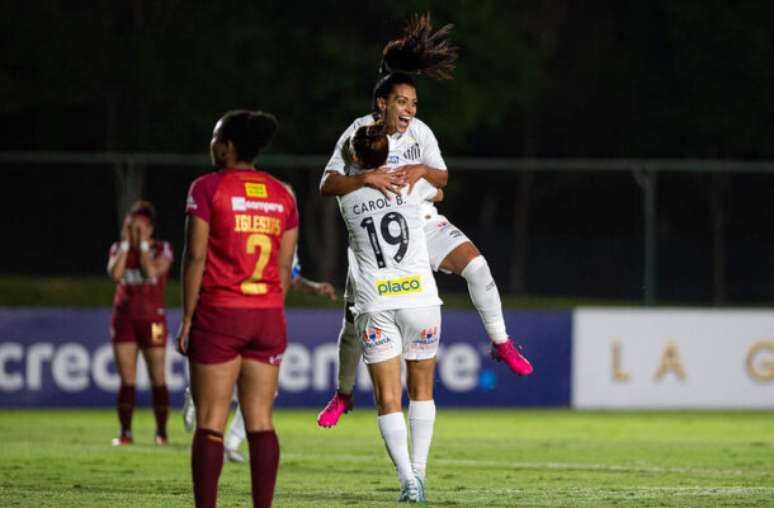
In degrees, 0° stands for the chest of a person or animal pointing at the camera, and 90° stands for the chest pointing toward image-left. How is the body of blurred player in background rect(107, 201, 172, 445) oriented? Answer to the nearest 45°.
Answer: approximately 0°

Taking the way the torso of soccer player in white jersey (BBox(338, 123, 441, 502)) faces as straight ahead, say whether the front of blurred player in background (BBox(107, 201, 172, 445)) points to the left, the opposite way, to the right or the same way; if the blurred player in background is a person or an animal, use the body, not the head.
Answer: the opposite way

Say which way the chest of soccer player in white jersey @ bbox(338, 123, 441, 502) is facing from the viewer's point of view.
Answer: away from the camera

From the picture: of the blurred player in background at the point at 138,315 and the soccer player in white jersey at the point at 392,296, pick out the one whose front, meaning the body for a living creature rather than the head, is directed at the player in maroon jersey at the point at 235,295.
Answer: the blurred player in background
